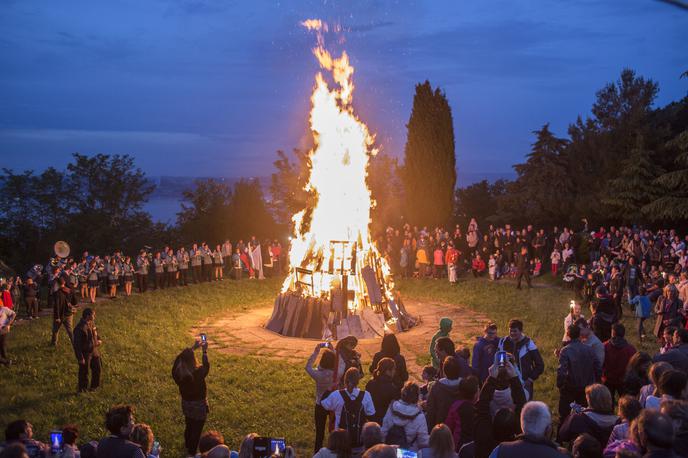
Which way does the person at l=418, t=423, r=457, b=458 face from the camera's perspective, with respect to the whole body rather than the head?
away from the camera

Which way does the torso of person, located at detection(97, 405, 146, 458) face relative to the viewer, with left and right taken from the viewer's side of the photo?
facing away from the viewer and to the right of the viewer

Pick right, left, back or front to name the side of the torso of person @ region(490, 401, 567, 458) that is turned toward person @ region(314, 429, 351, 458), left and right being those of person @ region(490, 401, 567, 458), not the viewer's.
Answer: left

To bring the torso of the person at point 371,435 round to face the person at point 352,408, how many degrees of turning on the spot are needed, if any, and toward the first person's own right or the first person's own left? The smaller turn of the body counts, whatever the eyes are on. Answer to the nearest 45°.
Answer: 0° — they already face them

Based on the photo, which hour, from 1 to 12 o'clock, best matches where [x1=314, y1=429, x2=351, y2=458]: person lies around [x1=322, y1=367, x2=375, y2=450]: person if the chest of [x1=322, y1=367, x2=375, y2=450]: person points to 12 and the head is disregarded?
[x1=314, y1=429, x2=351, y2=458]: person is roughly at 6 o'clock from [x1=322, y1=367, x2=375, y2=450]: person.

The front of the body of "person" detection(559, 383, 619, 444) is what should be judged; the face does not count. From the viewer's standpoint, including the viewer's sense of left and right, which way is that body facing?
facing away from the viewer and to the left of the viewer

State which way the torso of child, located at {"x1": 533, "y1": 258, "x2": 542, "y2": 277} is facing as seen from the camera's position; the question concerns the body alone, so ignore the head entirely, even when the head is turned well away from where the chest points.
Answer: to the viewer's left

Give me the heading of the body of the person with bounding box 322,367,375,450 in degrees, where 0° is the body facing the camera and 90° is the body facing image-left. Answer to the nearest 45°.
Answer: approximately 180°

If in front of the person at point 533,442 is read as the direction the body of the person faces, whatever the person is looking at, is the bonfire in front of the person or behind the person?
in front

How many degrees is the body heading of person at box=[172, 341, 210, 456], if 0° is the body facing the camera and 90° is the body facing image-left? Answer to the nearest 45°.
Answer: approximately 225°

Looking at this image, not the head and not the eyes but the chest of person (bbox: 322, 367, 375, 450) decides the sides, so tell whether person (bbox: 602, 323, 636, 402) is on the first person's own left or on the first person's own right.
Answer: on the first person's own right

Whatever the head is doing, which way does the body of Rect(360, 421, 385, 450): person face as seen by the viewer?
away from the camera

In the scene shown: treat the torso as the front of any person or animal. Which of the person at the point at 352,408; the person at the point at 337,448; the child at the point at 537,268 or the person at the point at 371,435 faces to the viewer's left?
the child

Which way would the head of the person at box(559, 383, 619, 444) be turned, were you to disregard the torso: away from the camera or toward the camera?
away from the camera

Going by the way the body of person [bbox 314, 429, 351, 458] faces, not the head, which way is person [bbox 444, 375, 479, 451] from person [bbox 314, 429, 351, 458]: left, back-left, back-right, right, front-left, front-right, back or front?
front-right

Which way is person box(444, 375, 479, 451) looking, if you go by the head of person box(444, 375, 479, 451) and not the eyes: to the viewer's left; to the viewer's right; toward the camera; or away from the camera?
away from the camera

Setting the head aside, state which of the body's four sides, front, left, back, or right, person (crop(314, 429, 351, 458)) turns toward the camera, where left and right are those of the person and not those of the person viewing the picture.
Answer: back
